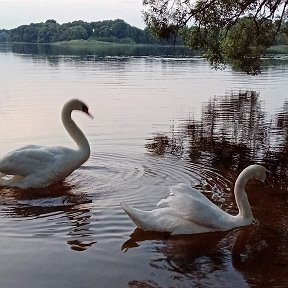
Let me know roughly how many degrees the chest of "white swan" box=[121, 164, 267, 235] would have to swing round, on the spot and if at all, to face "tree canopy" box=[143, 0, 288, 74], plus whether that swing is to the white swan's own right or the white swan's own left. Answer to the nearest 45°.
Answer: approximately 90° to the white swan's own left

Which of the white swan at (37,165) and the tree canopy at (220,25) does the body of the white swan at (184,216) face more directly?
the tree canopy

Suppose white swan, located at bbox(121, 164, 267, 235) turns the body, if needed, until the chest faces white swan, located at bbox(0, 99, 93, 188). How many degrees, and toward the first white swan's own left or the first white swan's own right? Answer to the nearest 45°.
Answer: approximately 135° to the first white swan's own left

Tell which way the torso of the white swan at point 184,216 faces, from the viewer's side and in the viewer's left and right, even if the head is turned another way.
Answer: facing to the right of the viewer

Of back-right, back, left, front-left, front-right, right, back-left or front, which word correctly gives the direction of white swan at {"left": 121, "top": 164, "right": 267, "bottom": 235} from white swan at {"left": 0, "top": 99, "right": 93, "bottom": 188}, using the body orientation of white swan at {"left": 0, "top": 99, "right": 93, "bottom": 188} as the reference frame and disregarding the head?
front-right

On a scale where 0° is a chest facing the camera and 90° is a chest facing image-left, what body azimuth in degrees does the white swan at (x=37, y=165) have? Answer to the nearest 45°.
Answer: approximately 270°

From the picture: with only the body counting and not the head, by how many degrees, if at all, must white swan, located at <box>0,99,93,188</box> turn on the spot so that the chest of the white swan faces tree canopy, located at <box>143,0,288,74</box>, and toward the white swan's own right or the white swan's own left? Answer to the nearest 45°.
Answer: approximately 45° to the white swan's own left

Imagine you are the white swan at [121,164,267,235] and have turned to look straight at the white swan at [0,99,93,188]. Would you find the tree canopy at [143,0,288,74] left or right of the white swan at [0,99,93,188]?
right
